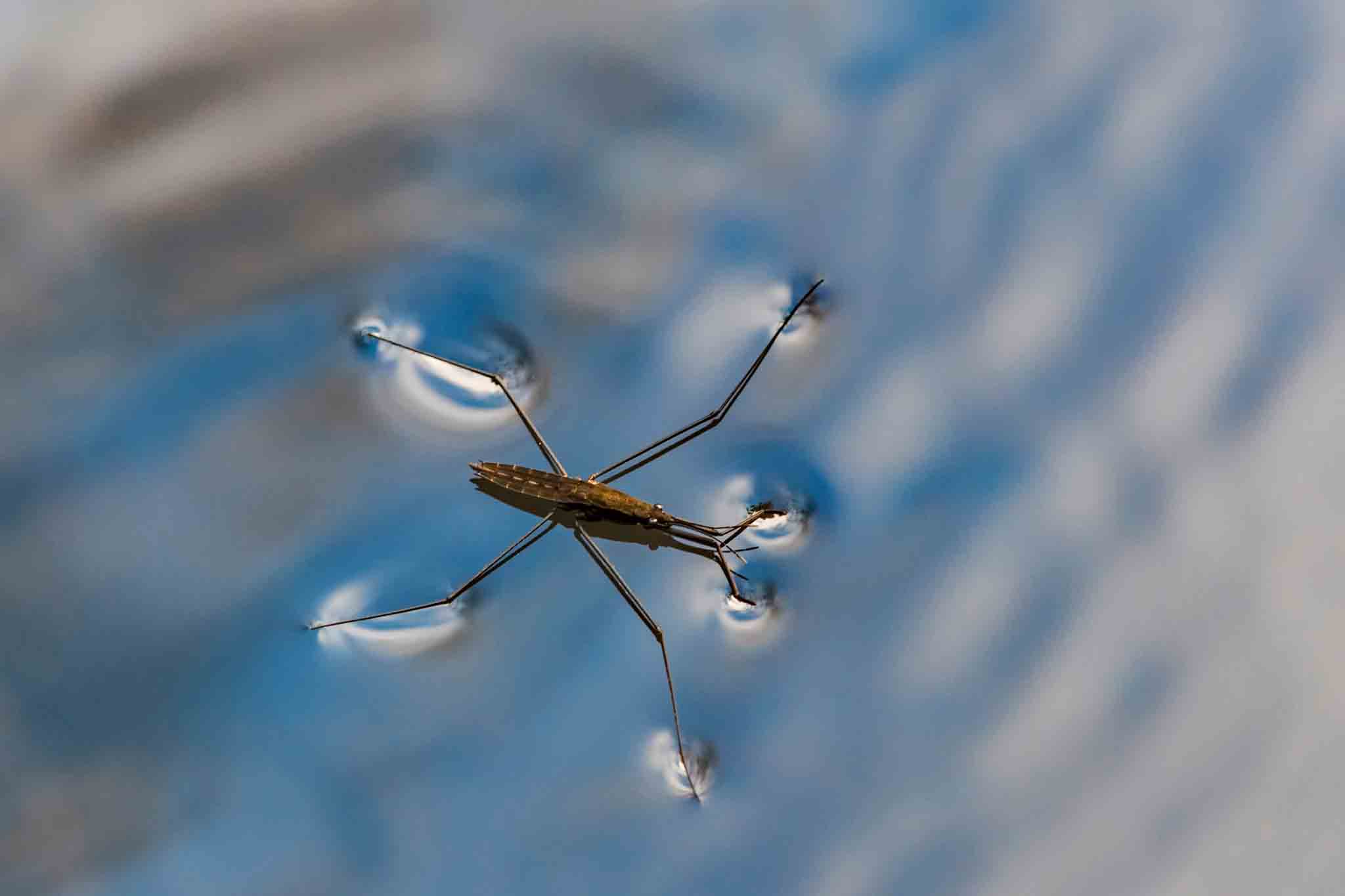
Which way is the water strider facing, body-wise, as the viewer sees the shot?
to the viewer's right
